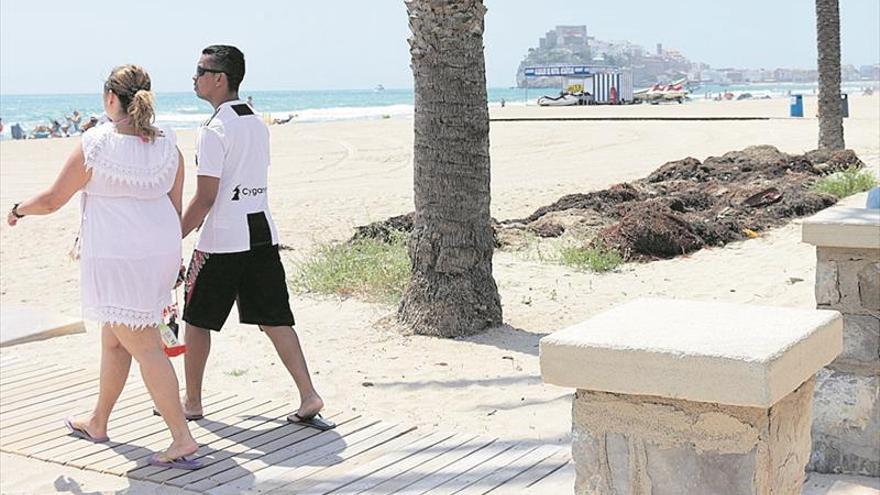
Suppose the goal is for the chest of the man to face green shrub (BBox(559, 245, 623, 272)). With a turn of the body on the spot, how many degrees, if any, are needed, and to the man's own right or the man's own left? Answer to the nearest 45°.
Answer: approximately 90° to the man's own right

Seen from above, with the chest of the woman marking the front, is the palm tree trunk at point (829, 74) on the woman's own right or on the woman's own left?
on the woman's own right

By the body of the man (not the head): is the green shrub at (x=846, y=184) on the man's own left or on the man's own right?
on the man's own right

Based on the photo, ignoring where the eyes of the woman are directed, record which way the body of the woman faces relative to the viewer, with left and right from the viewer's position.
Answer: facing away from the viewer and to the left of the viewer

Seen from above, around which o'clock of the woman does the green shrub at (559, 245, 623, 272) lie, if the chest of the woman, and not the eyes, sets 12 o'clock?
The green shrub is roughly at 3 o'clock from the woman.

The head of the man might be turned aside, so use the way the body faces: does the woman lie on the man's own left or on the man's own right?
on the man's own left

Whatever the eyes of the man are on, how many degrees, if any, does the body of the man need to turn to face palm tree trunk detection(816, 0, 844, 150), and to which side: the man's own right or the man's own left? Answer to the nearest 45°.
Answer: approximately 90° to the man's own right

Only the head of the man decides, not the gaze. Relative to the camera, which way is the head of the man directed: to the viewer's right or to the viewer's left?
to the viewer's left

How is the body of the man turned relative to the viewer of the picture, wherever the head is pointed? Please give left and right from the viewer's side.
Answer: facing away from the viewer and to the left of the viewer

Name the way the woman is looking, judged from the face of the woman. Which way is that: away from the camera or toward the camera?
away from the camera

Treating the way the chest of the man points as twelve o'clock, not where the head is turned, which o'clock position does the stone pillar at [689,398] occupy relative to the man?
The stone pillar is roughly at 7 o'clock from the man.

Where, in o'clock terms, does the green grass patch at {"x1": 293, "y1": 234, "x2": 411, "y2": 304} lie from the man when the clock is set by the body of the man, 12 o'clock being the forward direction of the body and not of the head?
The green grass patch is roughly at 2 o'clock from the man.

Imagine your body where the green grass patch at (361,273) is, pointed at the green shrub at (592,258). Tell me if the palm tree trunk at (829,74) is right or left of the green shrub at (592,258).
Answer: left
